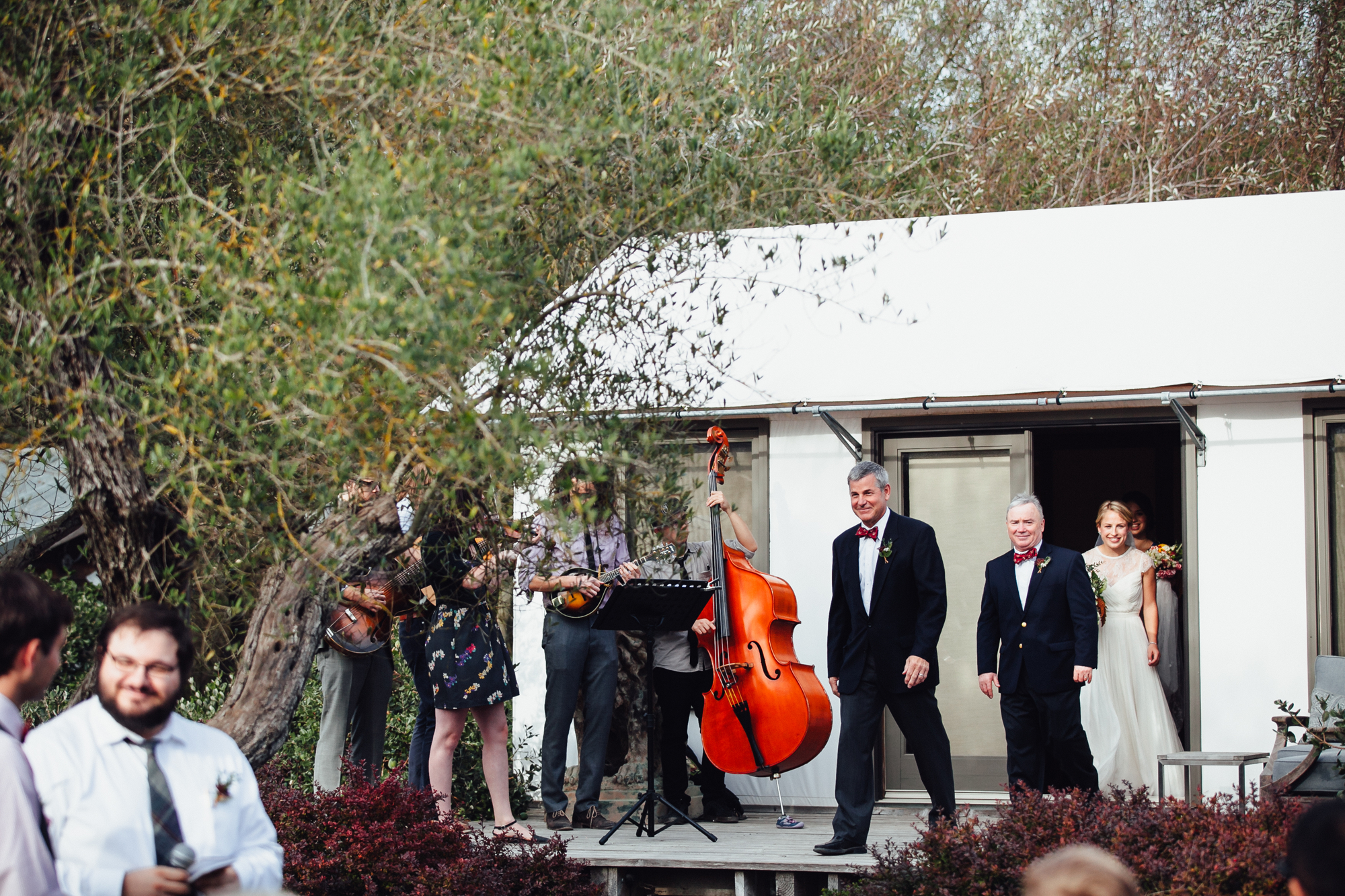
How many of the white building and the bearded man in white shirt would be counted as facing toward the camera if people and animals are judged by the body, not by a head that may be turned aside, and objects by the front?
2

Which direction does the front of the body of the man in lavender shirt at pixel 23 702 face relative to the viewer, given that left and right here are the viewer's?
facing to the right of the viewer

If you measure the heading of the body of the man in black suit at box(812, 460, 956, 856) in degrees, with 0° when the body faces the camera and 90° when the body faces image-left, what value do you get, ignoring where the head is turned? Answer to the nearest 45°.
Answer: approximately 45°

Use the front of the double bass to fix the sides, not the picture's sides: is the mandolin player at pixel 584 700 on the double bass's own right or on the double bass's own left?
on the double bass's own right

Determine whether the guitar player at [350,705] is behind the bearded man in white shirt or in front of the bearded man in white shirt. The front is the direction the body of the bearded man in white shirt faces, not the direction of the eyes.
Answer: behind

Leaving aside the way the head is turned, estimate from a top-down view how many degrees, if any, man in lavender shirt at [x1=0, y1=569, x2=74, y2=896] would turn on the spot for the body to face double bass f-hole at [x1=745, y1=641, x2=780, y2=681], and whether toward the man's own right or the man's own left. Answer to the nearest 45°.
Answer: approximately 45° to the man's own left

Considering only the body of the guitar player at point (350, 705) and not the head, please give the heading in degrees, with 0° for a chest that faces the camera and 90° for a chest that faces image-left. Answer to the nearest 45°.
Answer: approximately 315°

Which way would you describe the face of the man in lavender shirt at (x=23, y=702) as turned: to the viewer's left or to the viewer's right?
to the viewer's right
